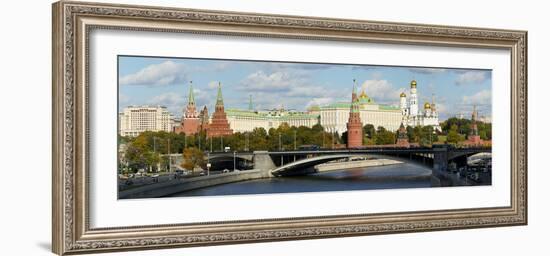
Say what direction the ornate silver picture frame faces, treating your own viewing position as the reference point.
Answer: facing the viewer and to the right of the viewer
